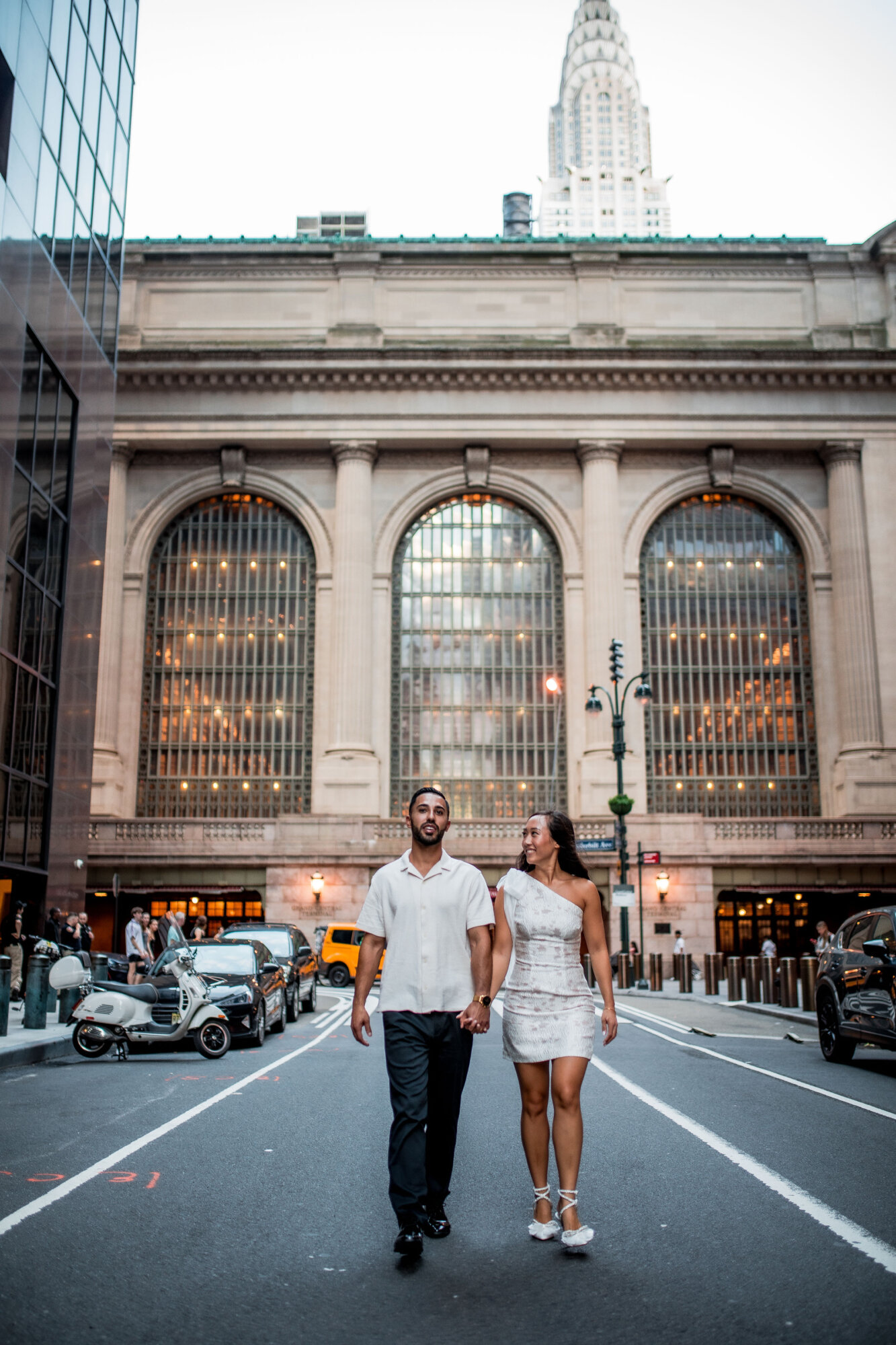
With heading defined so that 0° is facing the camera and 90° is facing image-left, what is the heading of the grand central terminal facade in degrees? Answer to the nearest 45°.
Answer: approximately 0°

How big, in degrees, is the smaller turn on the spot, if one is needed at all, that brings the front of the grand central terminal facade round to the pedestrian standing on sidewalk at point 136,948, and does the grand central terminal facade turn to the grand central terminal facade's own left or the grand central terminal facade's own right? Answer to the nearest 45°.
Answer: approximately 45° to the grand central terminal facade's own right

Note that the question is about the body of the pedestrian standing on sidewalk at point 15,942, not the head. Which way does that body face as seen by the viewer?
to the viewer's right

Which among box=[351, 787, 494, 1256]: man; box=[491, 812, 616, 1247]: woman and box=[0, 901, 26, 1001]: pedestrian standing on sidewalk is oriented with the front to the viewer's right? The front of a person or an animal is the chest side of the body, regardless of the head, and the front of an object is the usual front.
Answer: the pedestrian standing on sidewalk

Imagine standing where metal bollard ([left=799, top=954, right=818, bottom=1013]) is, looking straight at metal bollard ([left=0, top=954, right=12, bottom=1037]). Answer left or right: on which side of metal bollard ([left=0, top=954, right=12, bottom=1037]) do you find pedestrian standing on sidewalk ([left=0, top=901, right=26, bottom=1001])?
right

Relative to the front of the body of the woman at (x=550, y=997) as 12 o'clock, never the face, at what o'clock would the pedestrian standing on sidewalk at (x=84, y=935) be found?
The pedestrian standing on sidewalk is roughly at 5 o'clock from the woman.
